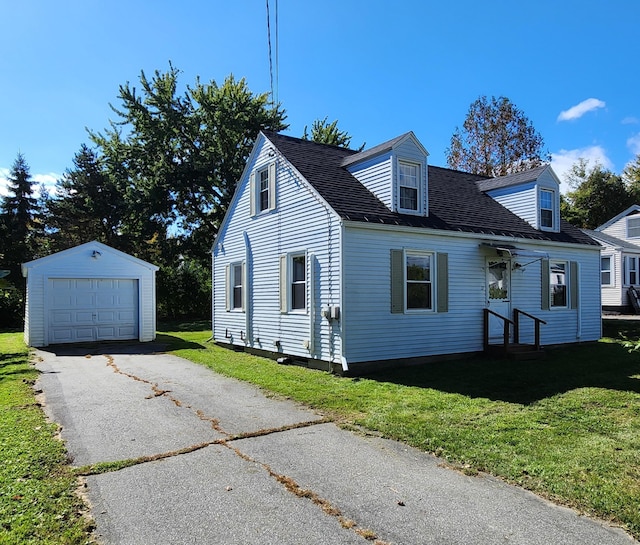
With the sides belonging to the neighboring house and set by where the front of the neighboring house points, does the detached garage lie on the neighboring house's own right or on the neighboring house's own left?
on the neighboring house's own right

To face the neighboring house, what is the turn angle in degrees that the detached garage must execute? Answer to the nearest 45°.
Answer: approximately 90° to its left

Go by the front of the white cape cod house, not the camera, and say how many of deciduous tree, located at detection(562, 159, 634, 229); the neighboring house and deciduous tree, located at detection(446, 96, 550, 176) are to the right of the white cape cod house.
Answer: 0

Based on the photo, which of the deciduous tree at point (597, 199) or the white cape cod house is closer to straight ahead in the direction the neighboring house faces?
the white cape cod house

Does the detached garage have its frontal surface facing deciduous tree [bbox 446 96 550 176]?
no

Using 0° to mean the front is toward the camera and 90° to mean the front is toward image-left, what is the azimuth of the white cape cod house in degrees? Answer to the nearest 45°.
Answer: approximately 315°

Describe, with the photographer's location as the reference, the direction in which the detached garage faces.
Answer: facing the viewer

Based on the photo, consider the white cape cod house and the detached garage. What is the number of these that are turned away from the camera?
0

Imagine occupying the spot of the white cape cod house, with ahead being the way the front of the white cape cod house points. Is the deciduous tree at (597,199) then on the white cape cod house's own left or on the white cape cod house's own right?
on the white cape cod house's own left

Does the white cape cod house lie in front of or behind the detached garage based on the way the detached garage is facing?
in front

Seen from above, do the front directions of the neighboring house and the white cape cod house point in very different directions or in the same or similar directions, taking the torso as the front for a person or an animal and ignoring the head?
same or similar directions

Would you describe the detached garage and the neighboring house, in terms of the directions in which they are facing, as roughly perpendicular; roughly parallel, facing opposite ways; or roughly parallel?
roughly parallel

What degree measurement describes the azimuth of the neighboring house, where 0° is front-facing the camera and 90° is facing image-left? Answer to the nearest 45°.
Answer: approximately 315°

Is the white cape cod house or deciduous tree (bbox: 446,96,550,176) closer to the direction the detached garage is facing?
the white cape cod house

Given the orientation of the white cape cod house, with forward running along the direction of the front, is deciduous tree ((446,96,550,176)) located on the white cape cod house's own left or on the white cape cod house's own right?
on the white cape cod house's own left

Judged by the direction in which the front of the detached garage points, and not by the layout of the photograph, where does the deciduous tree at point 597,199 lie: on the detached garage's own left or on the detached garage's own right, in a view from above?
on the detached garage's own left

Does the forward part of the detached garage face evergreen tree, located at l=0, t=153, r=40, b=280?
no

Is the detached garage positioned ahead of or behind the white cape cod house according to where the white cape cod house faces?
behind
